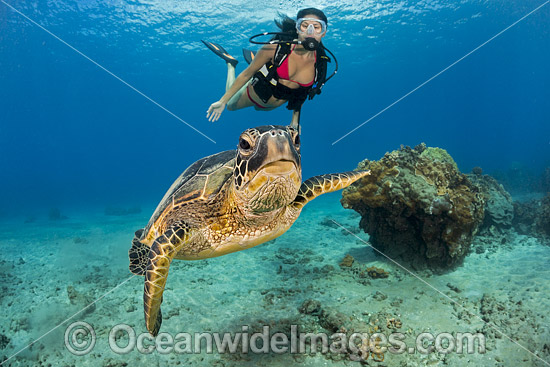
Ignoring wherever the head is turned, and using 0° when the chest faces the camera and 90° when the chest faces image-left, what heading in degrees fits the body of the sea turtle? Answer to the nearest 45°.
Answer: approximately 315°

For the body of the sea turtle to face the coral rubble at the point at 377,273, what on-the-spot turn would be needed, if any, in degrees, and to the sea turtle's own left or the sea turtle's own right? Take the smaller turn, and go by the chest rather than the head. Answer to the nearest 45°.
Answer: approximately 90° to the sea turtle's own left

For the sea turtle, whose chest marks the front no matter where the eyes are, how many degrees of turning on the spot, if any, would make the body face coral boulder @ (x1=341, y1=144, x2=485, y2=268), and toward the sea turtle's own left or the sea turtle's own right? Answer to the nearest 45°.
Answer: approximately 90° to the sea turtle's own left
